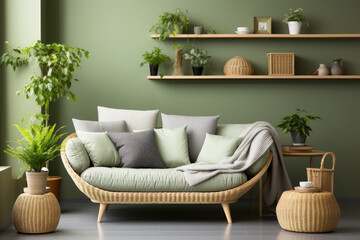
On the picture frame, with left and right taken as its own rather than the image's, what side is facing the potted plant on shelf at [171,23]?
right

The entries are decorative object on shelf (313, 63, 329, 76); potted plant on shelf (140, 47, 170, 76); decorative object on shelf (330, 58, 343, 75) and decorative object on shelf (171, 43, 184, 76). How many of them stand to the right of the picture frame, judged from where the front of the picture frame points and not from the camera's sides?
2

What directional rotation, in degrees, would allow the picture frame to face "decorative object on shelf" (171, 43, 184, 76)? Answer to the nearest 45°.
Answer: approximately 90° to its right

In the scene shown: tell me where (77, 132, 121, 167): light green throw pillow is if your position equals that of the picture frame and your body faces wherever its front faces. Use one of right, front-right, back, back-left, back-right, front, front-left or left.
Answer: front-right

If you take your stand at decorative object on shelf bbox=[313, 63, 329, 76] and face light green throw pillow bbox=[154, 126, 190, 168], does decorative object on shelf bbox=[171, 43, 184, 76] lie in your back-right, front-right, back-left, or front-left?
front-right

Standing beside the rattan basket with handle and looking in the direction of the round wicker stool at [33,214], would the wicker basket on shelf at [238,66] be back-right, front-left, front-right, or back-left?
front-right

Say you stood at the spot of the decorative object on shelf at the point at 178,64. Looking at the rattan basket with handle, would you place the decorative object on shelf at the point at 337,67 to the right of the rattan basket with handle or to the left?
left

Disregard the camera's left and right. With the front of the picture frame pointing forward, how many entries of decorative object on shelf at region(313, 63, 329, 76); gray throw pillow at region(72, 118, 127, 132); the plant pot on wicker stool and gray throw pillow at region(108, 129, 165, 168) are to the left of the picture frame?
1

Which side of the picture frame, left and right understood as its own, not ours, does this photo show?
front

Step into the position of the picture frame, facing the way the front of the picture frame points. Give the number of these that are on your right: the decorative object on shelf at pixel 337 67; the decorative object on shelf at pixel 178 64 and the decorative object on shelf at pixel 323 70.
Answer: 1
